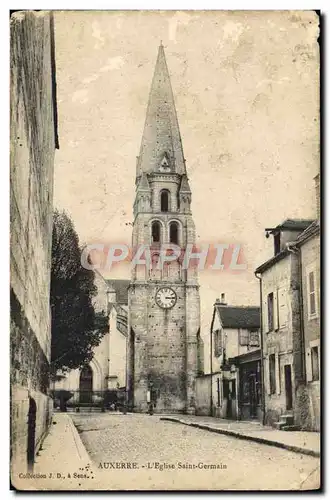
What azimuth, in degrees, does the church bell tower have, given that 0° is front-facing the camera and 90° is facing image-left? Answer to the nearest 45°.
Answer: approximately 0°

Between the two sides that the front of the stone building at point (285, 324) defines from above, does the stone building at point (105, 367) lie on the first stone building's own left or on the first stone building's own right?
on the first stone building's own right

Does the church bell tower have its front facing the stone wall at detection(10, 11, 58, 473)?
yes

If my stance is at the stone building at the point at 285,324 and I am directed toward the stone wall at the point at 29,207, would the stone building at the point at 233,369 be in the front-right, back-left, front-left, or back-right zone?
back-right

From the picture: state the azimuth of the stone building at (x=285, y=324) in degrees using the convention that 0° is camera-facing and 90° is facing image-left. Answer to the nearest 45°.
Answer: approximately 45°

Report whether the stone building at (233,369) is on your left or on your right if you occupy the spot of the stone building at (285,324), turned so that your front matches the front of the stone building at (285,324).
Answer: on your right
